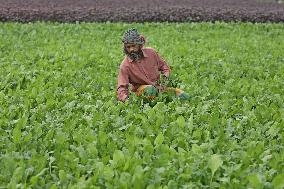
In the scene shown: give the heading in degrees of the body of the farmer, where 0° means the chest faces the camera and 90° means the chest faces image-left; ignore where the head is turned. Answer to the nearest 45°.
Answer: approximately 0°
